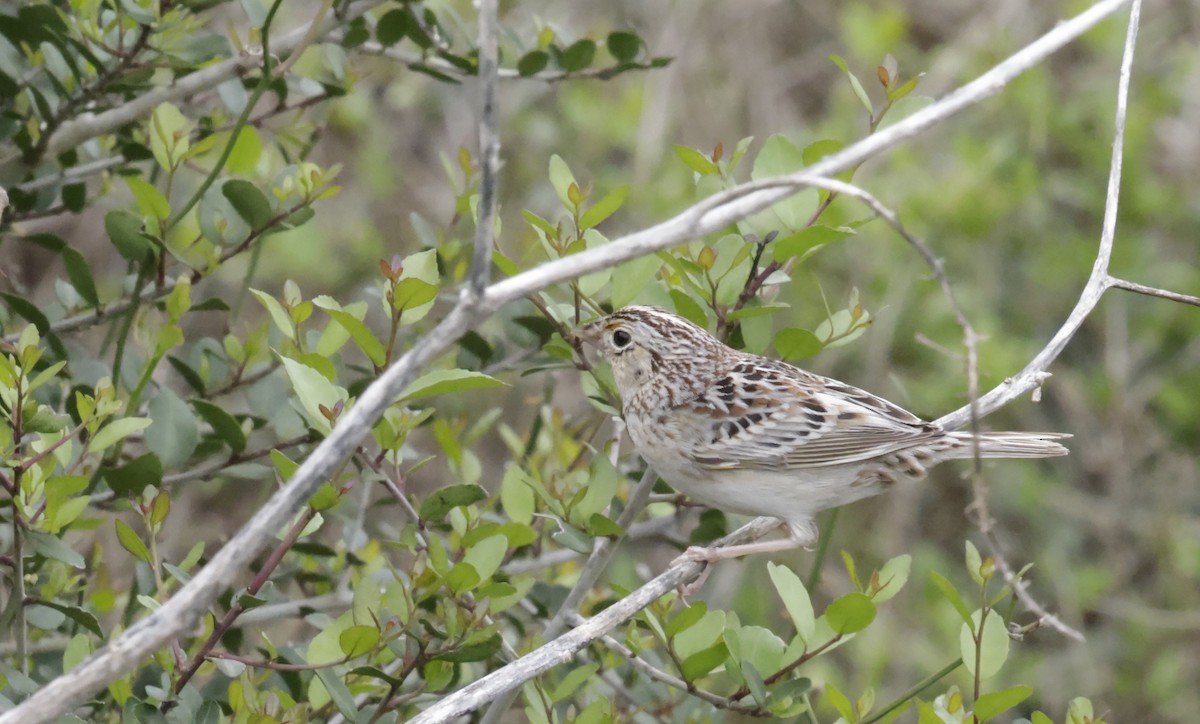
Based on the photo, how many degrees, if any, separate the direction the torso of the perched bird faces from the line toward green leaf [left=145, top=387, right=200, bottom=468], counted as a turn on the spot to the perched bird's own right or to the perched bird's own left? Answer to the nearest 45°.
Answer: approximately 45° to the perched bird's own left

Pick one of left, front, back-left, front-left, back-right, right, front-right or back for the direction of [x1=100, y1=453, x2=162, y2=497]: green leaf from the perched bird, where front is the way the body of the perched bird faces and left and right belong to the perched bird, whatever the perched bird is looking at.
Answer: front-left

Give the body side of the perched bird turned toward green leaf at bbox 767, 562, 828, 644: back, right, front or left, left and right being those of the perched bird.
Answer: left

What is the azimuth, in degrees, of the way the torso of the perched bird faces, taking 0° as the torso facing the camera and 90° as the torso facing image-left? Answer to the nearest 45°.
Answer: approximately 90°

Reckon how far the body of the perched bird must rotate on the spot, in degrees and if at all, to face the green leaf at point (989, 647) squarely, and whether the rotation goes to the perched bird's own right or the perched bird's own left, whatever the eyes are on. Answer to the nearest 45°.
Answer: approximately 135° to the perched bird's own left

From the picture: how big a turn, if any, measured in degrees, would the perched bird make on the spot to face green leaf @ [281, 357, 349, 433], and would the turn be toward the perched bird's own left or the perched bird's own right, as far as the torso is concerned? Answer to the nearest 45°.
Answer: approximately 45° to the perched bird's own left
